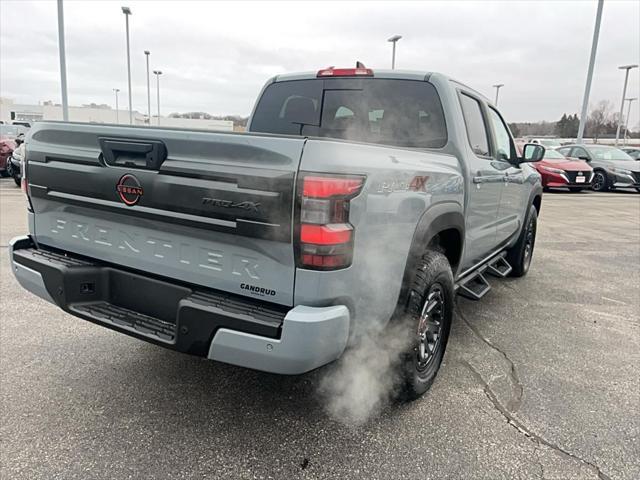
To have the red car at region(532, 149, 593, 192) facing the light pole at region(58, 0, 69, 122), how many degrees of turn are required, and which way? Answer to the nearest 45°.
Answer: approximately 135° to its right

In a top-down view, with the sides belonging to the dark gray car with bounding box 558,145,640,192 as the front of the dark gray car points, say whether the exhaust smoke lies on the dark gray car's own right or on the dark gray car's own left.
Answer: on the dark gray car's own right

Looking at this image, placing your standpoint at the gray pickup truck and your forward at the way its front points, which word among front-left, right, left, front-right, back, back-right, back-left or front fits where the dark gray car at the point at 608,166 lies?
front

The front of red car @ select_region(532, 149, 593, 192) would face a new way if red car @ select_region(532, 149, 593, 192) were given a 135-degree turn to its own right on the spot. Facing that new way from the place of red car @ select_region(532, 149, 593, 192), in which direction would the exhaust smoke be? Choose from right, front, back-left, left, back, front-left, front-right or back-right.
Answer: left

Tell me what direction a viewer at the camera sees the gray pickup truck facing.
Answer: facing away from the viewer and to the right of the viewer

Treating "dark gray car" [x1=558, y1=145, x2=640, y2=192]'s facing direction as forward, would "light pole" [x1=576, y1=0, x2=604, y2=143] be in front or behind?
behind

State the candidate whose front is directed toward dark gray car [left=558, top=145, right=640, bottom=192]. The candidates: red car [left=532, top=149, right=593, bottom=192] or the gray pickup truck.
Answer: the gray pickup truck

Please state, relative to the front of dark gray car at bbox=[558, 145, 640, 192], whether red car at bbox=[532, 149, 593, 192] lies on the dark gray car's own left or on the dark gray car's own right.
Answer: on the dark gray car's own right

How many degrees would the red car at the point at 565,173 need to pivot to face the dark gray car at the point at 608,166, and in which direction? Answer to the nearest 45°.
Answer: approximately 90° to its left

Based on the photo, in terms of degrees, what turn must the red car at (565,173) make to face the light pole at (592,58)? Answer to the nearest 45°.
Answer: approximately 135° to its left

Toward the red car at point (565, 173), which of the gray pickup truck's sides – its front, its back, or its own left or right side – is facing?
front

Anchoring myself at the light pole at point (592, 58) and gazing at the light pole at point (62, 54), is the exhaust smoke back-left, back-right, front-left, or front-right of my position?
front-left

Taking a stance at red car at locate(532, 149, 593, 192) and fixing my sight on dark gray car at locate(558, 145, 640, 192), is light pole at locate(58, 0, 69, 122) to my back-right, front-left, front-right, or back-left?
back-left

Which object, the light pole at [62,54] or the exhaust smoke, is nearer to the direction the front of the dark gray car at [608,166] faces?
the exhaust smoke

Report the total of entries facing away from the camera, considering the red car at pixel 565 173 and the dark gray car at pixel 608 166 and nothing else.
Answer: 0

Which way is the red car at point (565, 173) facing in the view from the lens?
facing the viewer and to the right of the viewer

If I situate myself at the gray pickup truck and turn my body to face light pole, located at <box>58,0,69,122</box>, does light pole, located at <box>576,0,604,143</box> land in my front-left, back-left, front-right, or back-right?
front-right
